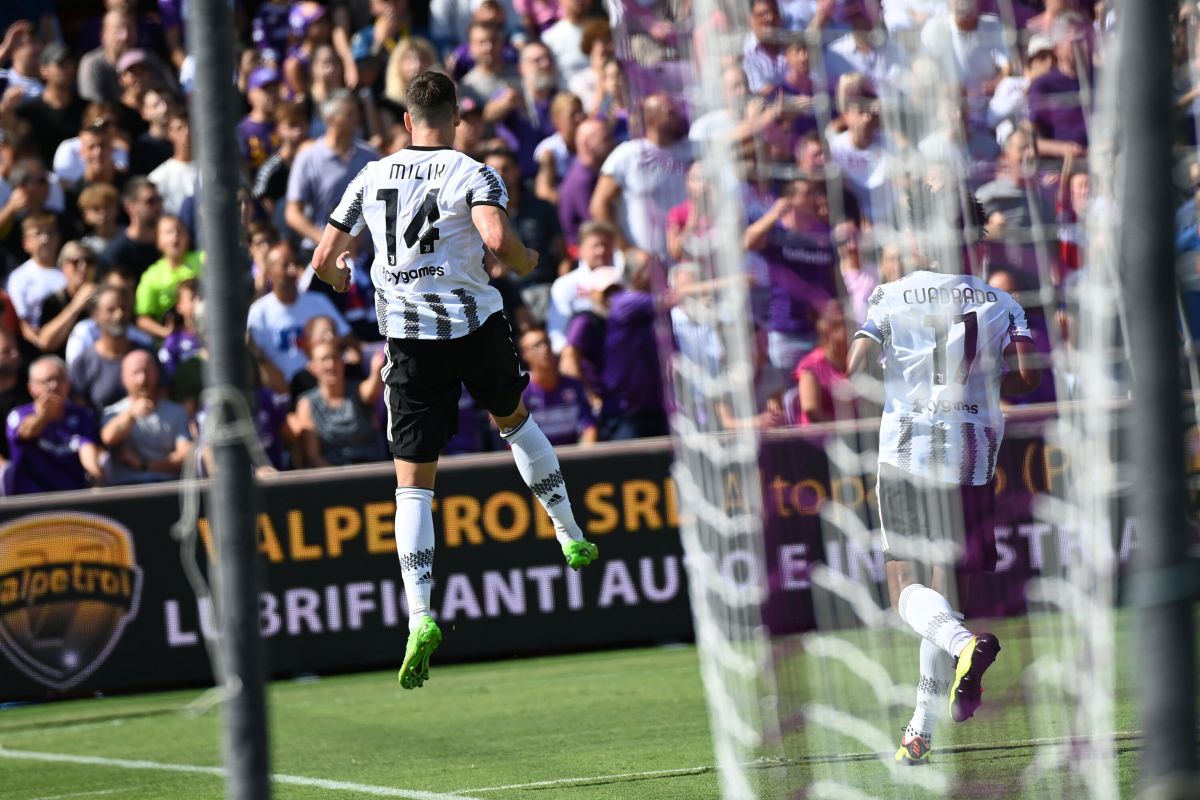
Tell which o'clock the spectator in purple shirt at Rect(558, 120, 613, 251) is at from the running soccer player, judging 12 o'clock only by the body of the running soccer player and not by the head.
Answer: The spectator in purple shirt is roughly at 11 o'clock from the running soccer player.

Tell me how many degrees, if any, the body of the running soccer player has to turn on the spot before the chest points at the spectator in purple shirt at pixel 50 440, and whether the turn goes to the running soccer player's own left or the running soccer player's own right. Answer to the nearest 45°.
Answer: approximately 45° to the running soccer player's own left

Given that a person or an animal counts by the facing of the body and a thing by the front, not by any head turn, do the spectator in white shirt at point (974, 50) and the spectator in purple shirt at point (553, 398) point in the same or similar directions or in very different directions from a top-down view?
same or similar directions

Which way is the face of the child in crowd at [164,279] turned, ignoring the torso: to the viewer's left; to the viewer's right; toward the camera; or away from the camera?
toward the camera

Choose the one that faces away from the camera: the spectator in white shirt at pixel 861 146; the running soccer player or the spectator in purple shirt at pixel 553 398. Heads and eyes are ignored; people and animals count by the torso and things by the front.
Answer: the running soccer player

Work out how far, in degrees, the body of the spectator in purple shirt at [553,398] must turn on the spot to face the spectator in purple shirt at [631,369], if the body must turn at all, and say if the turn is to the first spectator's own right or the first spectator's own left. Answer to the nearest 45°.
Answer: approximately 90° to the first spectator's own left

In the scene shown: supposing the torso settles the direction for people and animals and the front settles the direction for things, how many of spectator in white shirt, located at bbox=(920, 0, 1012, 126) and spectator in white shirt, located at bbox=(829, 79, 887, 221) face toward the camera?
2

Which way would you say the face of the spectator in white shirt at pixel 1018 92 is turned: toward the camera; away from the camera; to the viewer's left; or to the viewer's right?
toward the camera

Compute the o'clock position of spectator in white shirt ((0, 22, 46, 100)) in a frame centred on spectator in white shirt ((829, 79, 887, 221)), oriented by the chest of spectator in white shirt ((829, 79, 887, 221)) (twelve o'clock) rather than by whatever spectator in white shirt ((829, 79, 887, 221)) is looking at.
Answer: spectator in white shirt ((0, 22, 46, 100)) is roughly at 4 o'clock from spectator in white shirt ((829, 79, 887, 221)).

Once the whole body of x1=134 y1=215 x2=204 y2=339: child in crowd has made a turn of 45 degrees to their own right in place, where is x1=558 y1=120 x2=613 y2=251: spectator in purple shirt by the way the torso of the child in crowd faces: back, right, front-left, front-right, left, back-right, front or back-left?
left

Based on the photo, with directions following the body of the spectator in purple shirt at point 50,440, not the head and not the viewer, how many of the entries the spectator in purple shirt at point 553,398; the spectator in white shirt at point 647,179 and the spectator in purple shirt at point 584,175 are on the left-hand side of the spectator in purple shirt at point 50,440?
3

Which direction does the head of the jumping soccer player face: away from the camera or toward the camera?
away from the camera
